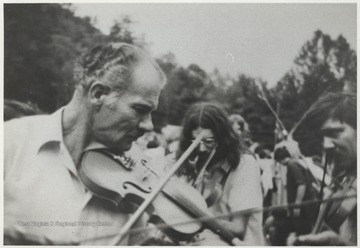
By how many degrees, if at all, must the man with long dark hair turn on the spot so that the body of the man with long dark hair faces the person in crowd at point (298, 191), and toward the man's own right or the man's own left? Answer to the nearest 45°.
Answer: approximately 135° to the man's own left

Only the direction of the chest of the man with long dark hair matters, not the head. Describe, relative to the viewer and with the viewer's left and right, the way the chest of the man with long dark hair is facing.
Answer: facing the viewer and to the left of the viewer

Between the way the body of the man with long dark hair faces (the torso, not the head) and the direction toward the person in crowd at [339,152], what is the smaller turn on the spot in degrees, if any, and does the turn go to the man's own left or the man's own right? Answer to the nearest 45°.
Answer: approximately 135° to the man's own left

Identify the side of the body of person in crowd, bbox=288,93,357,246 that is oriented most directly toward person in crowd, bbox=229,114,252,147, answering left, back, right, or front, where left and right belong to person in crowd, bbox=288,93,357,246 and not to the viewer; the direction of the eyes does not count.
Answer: front

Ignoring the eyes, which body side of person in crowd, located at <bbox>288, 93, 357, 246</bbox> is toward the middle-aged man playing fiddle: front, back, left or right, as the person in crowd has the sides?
front

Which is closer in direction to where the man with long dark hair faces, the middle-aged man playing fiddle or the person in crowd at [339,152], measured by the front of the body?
the middle-aged man playing fiddle

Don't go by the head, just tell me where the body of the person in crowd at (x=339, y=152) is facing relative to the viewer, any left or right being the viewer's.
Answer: facing to the left of the viewer
